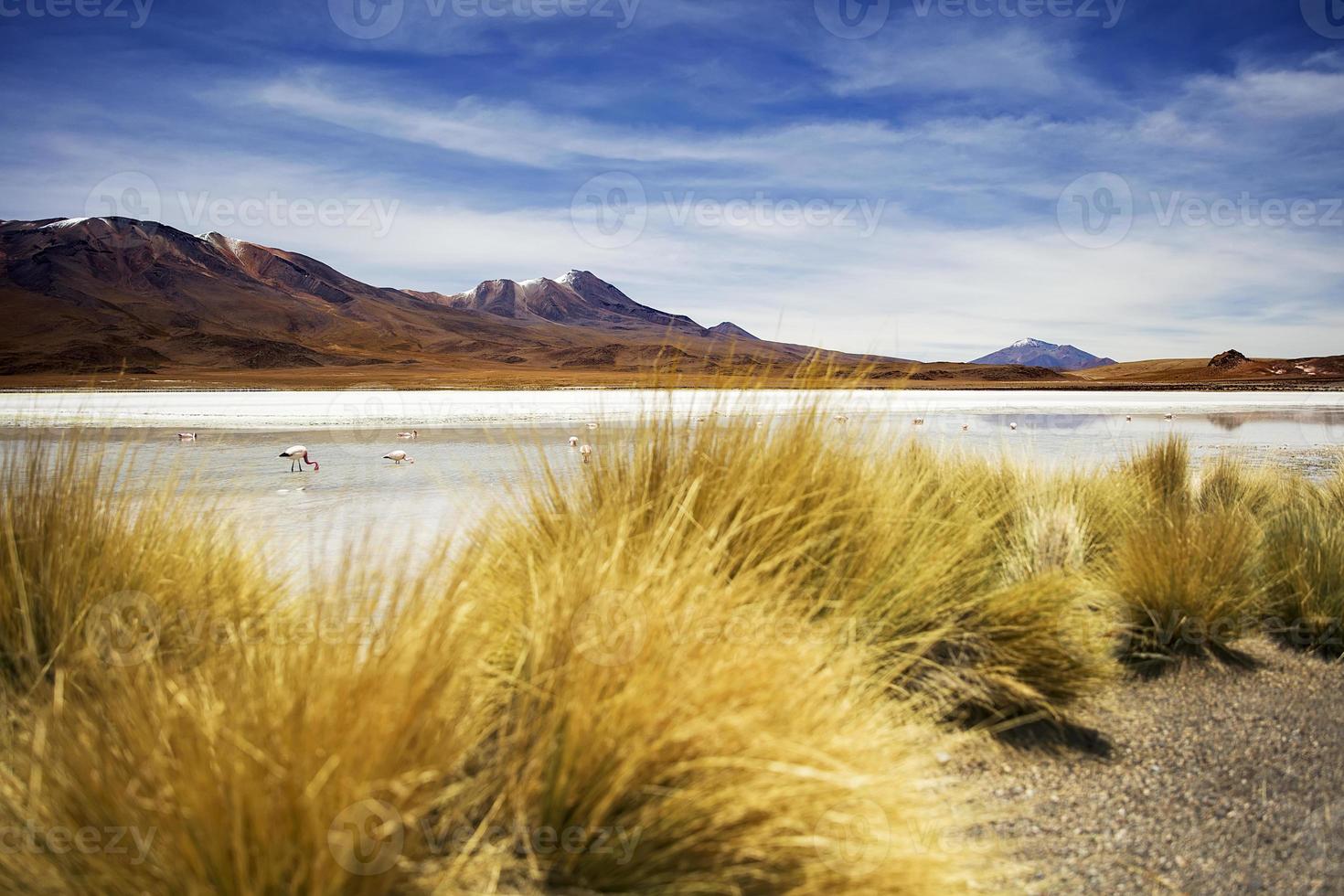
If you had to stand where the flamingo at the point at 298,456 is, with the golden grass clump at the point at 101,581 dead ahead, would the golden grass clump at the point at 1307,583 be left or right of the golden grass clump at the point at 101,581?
left

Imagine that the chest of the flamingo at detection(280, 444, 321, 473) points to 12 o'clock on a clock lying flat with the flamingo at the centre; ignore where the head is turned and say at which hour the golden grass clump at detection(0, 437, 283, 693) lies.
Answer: The golden grass clump is roughly at 3 o'clock from the flamingo.

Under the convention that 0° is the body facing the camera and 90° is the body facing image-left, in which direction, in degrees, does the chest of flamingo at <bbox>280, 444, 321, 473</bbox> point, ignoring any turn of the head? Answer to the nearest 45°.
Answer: approximately 270°

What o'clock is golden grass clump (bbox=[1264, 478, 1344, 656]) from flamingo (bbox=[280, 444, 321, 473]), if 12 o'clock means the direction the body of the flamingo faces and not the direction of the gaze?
The golden grass clump is roughly at 2 o'clock from the flamingo.

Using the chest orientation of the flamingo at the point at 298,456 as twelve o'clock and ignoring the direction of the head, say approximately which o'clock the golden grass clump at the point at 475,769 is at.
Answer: The golden grass clump is roughly at 3 o'clock from the flamingo.

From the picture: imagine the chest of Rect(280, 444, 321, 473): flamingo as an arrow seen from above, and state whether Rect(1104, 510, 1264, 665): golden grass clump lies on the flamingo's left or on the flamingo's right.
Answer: on the flamingo's right

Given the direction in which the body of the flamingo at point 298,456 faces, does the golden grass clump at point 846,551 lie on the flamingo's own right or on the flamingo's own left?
on the flamingo's own right
